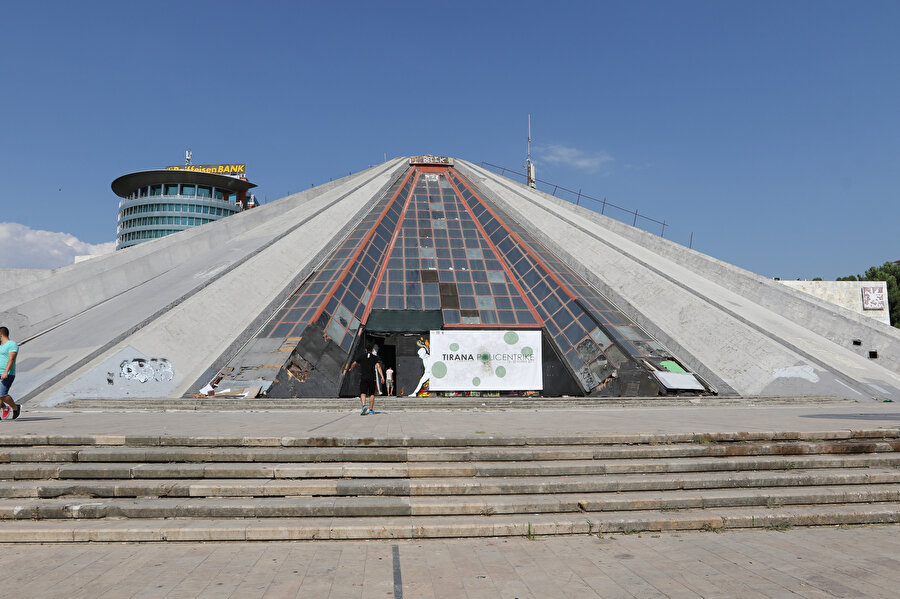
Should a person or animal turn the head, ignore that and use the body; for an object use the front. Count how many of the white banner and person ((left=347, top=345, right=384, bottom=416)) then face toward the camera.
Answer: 1

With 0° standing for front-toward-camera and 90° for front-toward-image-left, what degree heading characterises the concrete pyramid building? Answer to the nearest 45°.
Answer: approximately 0°

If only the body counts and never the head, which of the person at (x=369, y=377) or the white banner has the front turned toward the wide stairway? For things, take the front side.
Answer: the white banner

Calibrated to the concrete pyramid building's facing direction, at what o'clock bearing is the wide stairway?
The wide stairway is roughly at 12 o'clock from the concrete pyramid building.

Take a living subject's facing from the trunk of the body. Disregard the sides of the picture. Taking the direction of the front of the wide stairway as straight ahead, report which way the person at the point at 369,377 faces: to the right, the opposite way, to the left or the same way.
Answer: the opposite way

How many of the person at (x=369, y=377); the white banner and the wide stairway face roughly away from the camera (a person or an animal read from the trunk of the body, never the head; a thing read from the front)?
1

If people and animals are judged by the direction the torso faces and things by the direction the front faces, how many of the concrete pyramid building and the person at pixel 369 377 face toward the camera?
1

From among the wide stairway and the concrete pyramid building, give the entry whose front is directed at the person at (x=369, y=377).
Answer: the concrete pyramid building

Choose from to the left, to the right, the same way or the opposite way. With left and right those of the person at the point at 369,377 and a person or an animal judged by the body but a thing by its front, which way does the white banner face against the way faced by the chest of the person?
the opposite way

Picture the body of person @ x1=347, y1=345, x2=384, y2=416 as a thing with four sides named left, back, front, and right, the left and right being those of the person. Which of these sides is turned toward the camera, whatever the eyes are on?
back

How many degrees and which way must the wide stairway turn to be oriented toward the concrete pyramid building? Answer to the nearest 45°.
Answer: approximately 180°
